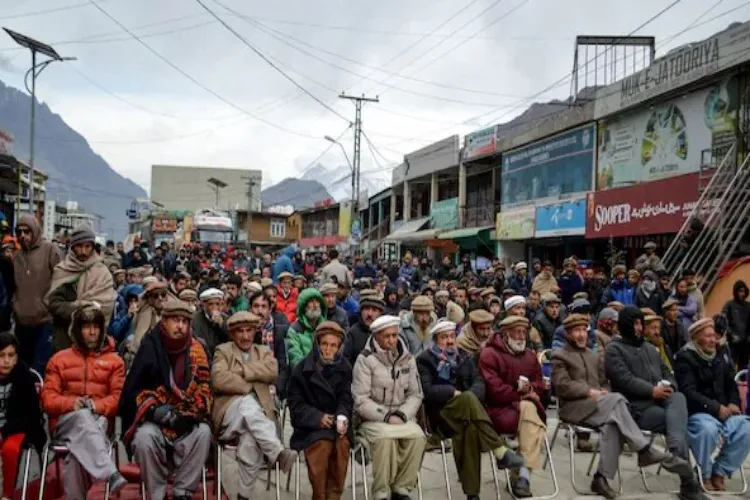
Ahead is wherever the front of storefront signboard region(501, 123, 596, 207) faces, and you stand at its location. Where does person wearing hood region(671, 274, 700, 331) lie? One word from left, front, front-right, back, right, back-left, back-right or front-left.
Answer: front-left

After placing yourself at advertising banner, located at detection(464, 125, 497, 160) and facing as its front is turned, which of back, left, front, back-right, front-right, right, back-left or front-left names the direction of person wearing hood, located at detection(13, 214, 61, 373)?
front-left

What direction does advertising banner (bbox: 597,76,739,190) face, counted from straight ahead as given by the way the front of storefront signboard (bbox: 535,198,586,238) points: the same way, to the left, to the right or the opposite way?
the same way

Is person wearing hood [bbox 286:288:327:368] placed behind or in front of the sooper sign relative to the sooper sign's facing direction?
in front

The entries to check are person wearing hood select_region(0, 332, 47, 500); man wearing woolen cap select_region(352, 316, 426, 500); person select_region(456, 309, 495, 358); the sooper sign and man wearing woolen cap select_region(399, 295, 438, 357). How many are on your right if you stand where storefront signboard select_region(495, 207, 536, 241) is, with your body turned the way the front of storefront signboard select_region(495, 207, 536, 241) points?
0

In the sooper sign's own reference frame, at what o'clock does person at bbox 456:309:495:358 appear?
The person is roughly at 11 o'clock from the sooper sign.

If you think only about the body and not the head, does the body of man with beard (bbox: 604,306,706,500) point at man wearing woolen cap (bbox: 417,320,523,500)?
no

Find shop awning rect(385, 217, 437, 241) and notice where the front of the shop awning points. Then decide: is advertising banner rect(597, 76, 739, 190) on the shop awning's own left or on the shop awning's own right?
on the shop awning's own left

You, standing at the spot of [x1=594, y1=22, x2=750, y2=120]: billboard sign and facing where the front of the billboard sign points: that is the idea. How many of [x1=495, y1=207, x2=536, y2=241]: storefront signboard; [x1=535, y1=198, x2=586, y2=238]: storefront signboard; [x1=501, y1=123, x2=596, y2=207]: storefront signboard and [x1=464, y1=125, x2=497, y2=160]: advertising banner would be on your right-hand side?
4

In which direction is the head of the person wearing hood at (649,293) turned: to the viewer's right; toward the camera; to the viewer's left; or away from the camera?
toward the camera

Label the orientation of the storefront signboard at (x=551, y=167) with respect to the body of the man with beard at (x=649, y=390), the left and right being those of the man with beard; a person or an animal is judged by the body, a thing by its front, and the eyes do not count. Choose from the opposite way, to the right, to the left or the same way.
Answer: to the right

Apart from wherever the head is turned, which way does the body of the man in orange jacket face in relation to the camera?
toward the camera

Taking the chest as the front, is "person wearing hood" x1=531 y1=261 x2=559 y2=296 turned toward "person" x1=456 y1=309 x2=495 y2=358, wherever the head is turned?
yes

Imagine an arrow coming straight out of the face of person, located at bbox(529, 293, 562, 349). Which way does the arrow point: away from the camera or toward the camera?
toward the camera

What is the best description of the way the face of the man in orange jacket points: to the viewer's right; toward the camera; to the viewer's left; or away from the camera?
toward the camera

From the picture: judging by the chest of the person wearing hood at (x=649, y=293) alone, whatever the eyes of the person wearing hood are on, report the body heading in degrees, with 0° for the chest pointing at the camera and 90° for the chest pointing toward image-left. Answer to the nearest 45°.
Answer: approximately 45°

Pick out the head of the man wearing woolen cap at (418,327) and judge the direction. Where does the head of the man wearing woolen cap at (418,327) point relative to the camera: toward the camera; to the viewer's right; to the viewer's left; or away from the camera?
toward the camera

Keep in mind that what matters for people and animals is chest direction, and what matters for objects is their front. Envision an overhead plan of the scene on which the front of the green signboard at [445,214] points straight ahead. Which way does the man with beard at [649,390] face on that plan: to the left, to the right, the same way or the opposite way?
to the left

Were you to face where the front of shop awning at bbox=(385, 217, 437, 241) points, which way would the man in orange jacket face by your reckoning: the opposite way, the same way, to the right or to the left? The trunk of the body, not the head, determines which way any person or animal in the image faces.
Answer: to the left

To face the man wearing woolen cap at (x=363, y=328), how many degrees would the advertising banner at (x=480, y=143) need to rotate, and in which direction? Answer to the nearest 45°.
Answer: approximately 45° to its left

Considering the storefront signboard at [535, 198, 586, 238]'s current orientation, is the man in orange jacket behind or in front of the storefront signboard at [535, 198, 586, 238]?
in front
